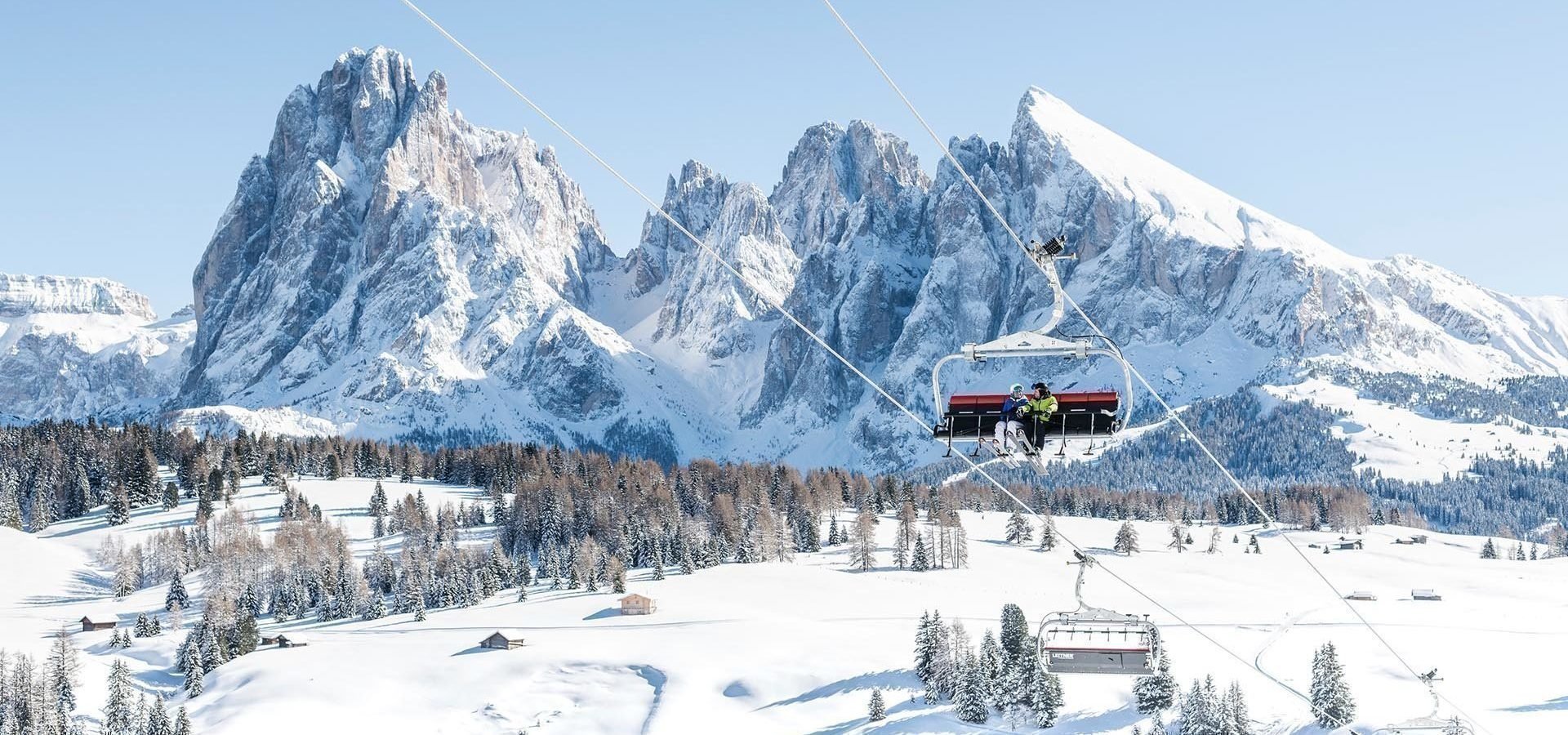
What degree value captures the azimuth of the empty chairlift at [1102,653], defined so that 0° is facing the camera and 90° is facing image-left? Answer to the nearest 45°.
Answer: approximately 180°
